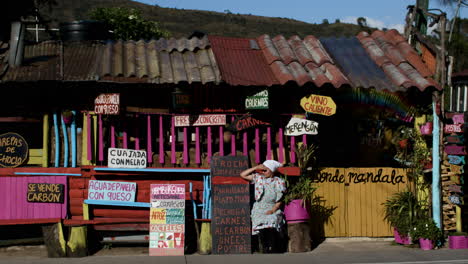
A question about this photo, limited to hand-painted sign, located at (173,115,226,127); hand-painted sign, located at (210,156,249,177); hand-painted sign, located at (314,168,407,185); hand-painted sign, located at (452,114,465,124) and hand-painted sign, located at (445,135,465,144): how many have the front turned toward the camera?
5

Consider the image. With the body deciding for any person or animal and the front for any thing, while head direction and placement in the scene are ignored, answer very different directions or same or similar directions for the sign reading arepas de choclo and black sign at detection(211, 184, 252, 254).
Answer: same or similar directions

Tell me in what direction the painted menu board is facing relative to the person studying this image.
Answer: facing the viewer

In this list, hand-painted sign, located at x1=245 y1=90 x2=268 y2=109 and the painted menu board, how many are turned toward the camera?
2

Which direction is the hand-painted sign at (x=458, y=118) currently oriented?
toward the camera

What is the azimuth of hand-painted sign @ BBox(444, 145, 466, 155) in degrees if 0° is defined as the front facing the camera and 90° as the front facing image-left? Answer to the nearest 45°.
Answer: approximately 0°

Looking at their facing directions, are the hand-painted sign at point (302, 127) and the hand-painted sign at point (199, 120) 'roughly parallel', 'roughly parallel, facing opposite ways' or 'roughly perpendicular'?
roughly parallel

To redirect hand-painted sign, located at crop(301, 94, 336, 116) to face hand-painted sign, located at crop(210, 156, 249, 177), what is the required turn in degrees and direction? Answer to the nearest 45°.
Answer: approximately 90° to its right

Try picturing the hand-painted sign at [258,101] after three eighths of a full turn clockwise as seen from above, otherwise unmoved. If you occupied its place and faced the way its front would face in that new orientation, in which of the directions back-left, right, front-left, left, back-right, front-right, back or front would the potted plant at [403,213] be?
back-right

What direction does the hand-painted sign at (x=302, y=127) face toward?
toward the camera

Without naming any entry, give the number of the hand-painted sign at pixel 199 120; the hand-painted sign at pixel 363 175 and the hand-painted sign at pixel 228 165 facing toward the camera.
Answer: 3

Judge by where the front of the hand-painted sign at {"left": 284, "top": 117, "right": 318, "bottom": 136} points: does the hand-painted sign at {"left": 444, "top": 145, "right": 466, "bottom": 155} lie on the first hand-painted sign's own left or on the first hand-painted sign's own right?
on the first hand-painted sign's own left
